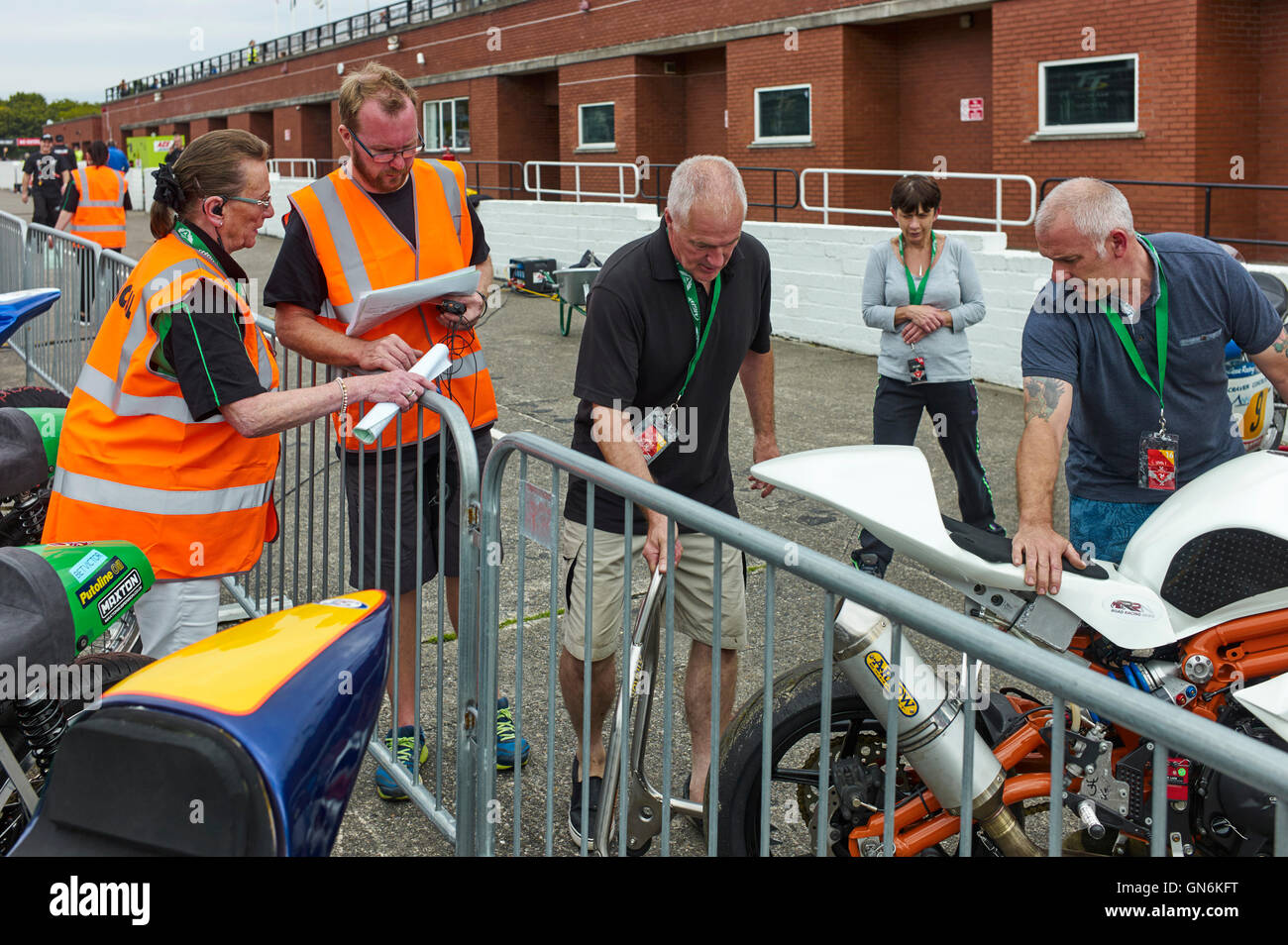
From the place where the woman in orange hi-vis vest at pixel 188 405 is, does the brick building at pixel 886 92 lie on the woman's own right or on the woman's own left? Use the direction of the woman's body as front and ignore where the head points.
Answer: on the woman's own left

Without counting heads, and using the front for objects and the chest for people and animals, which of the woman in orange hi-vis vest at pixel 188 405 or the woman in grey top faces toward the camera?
the woman in grey top

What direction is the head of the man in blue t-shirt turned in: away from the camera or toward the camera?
toward the camera

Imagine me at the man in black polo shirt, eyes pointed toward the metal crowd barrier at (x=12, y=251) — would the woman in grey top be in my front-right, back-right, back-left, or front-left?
front-right

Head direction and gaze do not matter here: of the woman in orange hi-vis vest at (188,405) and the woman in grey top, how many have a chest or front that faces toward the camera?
1

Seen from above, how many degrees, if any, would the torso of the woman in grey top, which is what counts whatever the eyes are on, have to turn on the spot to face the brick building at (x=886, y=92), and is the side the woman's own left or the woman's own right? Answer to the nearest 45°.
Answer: approximately 180°

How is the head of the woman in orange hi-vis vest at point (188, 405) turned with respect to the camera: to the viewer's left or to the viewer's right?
to the viewer's right

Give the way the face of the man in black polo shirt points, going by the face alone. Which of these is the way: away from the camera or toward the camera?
toward the camera

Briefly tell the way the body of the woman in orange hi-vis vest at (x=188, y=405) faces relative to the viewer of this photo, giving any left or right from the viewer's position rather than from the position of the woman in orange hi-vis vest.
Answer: facing to the right of the viewer

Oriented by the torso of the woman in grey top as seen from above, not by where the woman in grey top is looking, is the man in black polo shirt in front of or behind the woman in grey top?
in front

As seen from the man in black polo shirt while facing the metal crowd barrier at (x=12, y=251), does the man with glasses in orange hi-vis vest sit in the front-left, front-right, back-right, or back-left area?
front-left

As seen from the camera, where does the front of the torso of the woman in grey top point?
toward the camera

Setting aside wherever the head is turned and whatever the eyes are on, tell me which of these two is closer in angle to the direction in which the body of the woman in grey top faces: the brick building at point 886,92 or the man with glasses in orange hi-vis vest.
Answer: the man with glasses in orange hi-vis vest
